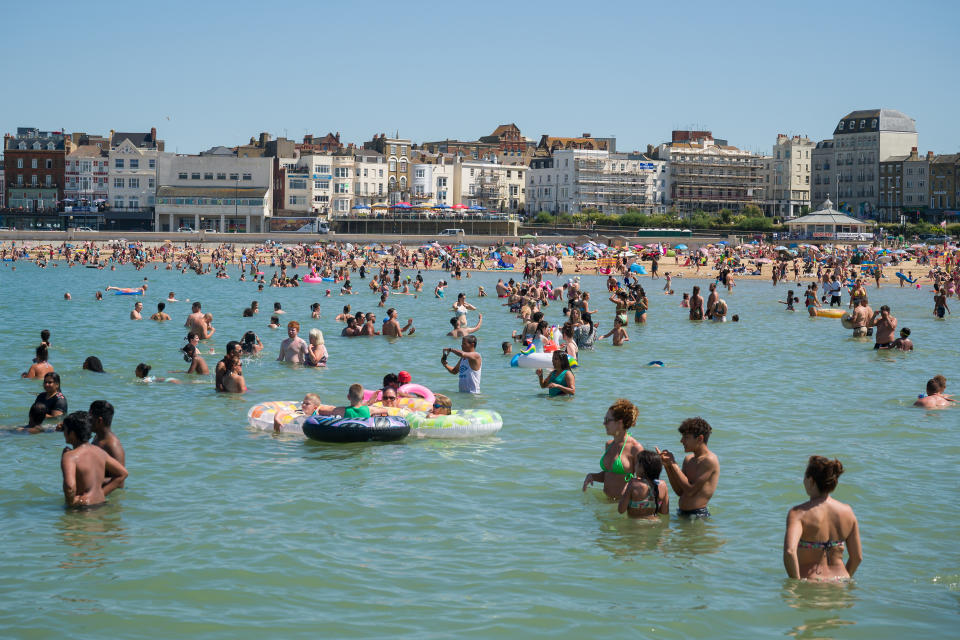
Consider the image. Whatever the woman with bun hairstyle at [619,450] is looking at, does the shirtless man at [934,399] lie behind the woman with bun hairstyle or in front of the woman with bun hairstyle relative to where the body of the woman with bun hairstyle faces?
behind

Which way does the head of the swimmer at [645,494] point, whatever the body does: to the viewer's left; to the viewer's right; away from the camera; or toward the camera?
away from the camera

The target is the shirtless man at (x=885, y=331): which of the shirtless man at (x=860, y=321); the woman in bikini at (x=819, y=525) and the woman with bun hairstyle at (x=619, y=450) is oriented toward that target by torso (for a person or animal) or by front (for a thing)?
the woman in bikini

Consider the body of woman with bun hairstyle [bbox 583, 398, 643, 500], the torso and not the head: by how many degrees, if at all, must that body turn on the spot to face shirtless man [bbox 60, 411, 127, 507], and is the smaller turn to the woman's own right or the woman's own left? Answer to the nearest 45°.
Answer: approximately 45° to the woman's own right

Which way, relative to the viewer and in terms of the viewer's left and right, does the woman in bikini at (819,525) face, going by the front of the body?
facing away from the viewer

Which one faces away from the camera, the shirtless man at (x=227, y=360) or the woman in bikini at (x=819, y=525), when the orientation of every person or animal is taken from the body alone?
the woman in bikini
